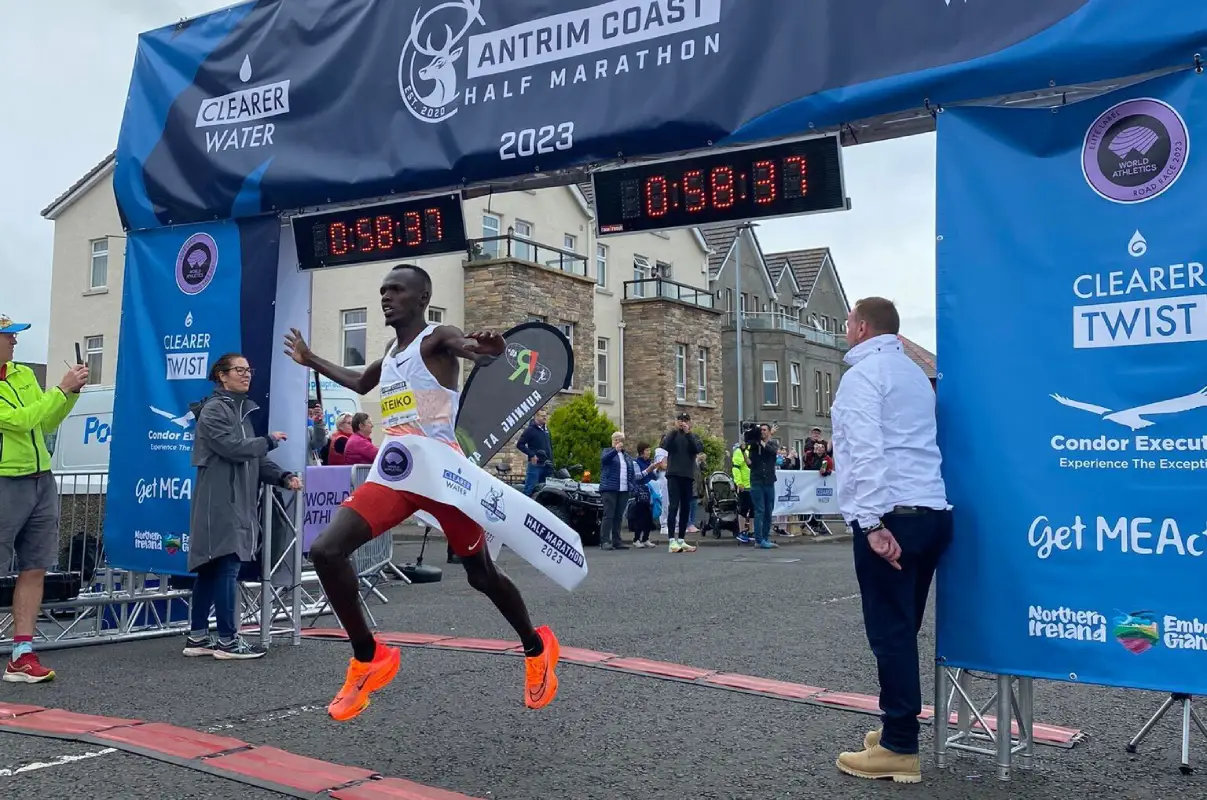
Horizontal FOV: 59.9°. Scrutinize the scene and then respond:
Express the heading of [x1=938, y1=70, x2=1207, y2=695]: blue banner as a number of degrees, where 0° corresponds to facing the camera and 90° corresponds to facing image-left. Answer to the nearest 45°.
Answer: approximately 0°

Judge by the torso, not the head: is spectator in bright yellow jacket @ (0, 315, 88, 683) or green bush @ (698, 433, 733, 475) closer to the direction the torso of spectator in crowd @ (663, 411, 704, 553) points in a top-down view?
the spectator in bright yellow jacket

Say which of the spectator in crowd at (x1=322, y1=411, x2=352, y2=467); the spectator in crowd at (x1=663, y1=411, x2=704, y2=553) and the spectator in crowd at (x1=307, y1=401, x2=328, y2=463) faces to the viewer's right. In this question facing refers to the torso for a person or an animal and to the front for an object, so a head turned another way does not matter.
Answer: the spectator in crowd at (x1=322, y1=411, x2=352, y2=467)

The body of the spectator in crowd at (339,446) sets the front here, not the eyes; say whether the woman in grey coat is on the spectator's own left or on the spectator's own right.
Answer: on the spectator's own right

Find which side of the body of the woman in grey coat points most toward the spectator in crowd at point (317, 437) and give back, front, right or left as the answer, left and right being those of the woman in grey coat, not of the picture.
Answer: left

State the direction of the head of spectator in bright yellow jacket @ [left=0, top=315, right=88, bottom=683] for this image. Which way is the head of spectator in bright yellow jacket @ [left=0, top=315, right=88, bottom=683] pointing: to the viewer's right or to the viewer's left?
to the viewer's right

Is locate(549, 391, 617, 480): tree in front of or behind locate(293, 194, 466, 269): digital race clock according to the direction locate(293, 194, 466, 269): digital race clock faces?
behind

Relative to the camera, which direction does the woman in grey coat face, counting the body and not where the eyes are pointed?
to the viewer's right
